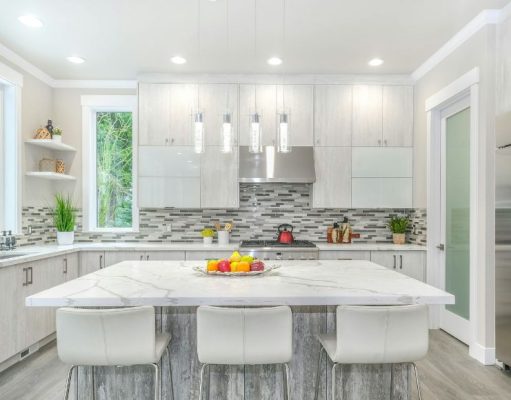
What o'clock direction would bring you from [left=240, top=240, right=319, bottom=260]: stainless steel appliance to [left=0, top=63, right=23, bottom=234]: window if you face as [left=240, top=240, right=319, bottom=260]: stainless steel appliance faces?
The window is roughly at 3 o'clock from the stainless steel appliance.

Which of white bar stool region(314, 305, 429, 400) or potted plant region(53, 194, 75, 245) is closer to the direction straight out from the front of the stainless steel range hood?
the white bar stool

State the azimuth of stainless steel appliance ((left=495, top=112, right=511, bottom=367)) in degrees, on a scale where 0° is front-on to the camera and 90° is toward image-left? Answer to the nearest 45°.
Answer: approximately 90°

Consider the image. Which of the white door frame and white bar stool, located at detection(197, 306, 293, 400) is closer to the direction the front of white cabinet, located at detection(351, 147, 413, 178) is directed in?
the white bar stool

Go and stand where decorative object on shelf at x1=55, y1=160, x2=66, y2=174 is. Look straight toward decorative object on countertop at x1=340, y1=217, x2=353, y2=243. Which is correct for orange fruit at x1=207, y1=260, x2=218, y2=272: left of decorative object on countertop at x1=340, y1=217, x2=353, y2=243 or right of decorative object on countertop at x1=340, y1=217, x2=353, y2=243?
right

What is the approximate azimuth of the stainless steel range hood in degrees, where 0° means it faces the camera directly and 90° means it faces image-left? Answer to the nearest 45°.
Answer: approximately 0°

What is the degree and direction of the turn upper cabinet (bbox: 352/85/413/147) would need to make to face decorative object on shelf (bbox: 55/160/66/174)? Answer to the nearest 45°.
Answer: approximately 90° to its right

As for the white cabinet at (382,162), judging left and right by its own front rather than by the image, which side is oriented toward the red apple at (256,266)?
front

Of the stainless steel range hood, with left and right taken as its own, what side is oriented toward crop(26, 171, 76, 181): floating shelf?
right

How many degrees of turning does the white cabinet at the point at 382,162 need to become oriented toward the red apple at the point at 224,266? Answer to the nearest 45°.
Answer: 0° — it already faces it

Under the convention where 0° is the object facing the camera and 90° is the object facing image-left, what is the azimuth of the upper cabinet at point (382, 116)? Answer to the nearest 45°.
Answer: approximately 0°
